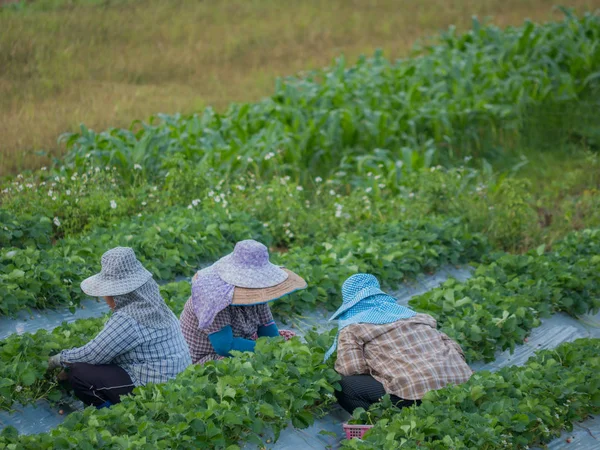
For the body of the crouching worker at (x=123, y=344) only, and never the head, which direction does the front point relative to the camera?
to the viewer's left

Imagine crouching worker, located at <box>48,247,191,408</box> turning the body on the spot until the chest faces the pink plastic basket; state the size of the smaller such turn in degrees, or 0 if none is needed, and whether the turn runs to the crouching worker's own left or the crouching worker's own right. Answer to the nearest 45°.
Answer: approximately 180°

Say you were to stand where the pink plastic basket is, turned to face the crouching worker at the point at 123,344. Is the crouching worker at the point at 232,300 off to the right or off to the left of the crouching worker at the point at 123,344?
right

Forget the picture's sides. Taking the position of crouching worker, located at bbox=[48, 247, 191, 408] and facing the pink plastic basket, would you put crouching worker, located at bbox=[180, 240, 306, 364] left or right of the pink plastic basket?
left

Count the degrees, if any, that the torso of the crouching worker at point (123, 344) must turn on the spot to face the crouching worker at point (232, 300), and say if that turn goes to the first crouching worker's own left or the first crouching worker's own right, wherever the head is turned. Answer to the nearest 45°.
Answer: approximately 135° to the first crouching worker's own right

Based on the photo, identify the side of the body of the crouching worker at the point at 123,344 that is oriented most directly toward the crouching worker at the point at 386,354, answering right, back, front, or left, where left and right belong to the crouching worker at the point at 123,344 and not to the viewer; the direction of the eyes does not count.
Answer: back
